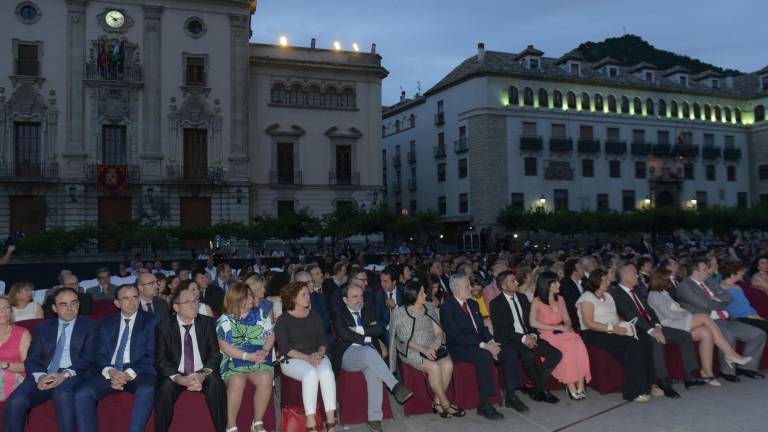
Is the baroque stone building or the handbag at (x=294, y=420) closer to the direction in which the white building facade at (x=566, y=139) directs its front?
the handbag

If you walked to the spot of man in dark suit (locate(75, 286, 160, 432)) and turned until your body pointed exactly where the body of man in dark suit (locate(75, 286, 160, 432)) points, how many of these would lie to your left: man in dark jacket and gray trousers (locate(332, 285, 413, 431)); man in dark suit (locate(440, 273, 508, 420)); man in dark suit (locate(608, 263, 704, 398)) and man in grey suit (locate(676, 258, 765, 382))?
4

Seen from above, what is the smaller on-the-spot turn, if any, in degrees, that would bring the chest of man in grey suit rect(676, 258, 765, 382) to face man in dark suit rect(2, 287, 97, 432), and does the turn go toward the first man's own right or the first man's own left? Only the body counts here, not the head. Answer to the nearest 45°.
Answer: approximately 90° to the first man's own right

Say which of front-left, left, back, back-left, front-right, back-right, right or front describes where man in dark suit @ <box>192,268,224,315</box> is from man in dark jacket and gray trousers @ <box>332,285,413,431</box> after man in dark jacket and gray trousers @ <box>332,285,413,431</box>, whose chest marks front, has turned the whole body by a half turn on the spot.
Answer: front

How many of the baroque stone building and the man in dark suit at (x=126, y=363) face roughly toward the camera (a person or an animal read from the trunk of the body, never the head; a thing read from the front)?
2

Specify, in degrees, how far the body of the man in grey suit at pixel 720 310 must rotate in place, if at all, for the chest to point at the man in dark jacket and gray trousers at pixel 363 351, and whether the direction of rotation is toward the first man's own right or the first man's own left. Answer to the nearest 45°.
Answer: approximately 90° to the first man's own right

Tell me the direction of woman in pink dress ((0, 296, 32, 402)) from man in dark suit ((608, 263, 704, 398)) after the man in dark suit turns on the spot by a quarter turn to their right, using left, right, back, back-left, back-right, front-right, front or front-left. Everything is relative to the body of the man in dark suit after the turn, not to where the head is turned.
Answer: front

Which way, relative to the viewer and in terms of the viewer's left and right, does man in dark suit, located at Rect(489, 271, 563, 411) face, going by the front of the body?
facing the viewer and to the right of the viewer

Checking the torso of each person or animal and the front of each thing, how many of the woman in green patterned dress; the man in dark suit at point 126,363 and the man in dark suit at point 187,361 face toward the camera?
3
